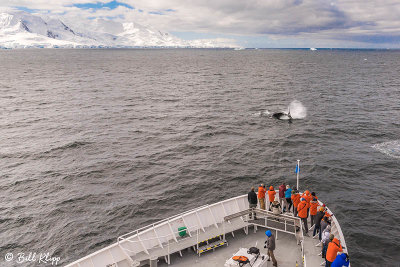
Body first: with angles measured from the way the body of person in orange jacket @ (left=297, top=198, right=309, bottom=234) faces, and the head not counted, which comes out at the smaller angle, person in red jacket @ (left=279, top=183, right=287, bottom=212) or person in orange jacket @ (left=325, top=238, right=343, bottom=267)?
the person in red jacket

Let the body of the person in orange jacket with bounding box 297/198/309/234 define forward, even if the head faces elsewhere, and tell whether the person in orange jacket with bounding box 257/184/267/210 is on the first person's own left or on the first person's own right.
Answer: on the first person's own left

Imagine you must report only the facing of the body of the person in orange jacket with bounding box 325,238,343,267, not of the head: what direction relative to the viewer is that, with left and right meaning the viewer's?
facing away from the viewer and to the right of the viewer

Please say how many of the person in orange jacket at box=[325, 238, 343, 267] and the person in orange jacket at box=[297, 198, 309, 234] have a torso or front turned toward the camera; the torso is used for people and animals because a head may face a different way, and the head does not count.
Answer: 0

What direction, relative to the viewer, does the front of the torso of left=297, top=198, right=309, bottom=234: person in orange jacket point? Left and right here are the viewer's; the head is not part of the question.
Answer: facing away from the viewer

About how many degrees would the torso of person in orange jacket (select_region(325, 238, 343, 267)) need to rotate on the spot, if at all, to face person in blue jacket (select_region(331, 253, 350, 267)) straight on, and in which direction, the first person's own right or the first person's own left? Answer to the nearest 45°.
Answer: approximately 135° to the first person's own right

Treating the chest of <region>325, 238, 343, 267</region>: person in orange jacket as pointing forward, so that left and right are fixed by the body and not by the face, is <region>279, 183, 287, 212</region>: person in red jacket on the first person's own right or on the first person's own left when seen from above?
on the first person's own left

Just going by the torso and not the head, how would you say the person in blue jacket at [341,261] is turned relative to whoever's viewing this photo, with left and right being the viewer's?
facing away from the viewer and to the right of the viewer
